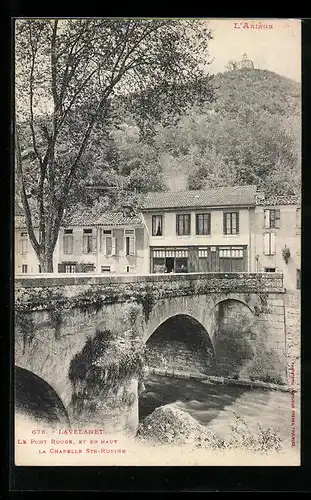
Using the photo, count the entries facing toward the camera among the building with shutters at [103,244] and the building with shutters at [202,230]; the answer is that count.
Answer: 2

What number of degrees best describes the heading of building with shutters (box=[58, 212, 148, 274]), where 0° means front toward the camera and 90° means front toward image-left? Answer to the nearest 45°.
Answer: approximately 0°
